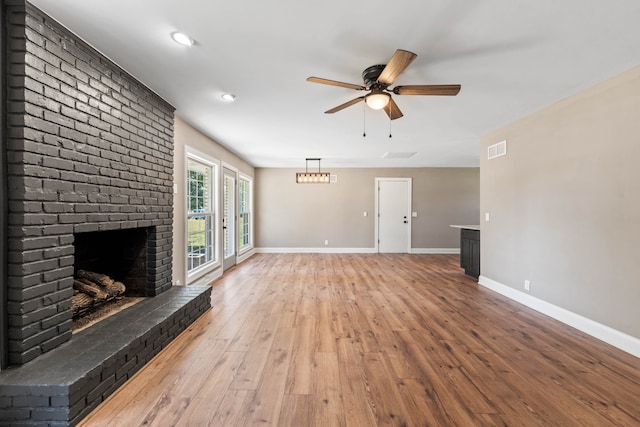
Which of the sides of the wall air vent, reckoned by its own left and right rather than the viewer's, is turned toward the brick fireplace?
front

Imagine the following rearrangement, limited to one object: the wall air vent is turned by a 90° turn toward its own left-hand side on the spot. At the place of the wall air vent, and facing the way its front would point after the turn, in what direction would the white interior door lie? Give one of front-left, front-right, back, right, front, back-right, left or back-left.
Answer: back

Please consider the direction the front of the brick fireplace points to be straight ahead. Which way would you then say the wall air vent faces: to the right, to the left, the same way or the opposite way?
the opposite way

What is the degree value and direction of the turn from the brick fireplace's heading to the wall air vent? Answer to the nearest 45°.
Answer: approximately 45° to its left

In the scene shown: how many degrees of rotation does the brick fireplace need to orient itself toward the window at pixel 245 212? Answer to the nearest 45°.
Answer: approximately 90° to its left

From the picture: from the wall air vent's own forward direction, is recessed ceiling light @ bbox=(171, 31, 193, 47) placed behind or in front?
in front

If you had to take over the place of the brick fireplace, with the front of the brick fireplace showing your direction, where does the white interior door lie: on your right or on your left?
on your left

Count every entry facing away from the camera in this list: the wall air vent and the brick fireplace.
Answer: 0

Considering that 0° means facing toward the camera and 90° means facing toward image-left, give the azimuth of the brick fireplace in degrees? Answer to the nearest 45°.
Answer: approximately 315°

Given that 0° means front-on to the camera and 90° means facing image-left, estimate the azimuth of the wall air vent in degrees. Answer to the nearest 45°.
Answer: approximately 45°

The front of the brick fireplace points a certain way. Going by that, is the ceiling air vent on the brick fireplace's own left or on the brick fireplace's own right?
on the brick fireplace's own left
